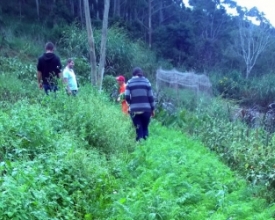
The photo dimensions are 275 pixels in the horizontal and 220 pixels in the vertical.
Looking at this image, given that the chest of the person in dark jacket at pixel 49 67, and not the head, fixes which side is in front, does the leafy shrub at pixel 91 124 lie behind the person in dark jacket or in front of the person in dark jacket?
behind

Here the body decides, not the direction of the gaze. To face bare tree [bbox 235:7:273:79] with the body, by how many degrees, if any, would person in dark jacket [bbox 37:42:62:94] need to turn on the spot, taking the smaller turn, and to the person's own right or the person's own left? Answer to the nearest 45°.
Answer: approximately 45° to the person's own right

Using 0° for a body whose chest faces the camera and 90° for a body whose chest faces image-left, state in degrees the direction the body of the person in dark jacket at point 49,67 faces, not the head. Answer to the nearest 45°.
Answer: approximately 180°

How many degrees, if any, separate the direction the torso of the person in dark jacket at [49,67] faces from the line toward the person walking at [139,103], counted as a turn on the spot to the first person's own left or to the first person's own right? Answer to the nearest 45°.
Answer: approximately 135° to the first person's own right

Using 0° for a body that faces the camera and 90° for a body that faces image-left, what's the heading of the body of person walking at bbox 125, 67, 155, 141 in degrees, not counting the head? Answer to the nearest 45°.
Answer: approximately 180°

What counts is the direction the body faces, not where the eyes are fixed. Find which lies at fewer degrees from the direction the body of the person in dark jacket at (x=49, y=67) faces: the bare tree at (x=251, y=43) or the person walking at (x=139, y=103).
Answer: the bare tree

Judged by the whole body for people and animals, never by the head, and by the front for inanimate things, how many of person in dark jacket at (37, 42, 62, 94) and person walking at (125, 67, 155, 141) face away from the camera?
2

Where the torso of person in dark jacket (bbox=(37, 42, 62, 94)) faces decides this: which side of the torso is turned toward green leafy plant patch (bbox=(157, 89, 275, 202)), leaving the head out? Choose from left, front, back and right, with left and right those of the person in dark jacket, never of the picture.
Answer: right

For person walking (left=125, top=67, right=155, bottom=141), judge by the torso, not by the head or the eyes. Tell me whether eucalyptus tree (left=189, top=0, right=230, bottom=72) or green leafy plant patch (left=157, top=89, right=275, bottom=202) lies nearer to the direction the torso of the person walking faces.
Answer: the eucalyptus tree

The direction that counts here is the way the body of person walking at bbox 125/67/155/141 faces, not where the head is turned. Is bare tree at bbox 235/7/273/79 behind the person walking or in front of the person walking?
in front

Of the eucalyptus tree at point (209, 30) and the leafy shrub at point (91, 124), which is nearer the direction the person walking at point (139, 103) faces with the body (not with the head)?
the eucalyptus tree

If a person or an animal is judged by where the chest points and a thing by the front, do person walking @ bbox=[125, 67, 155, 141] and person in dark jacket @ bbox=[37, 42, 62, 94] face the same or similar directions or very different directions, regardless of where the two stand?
same or similar directions
